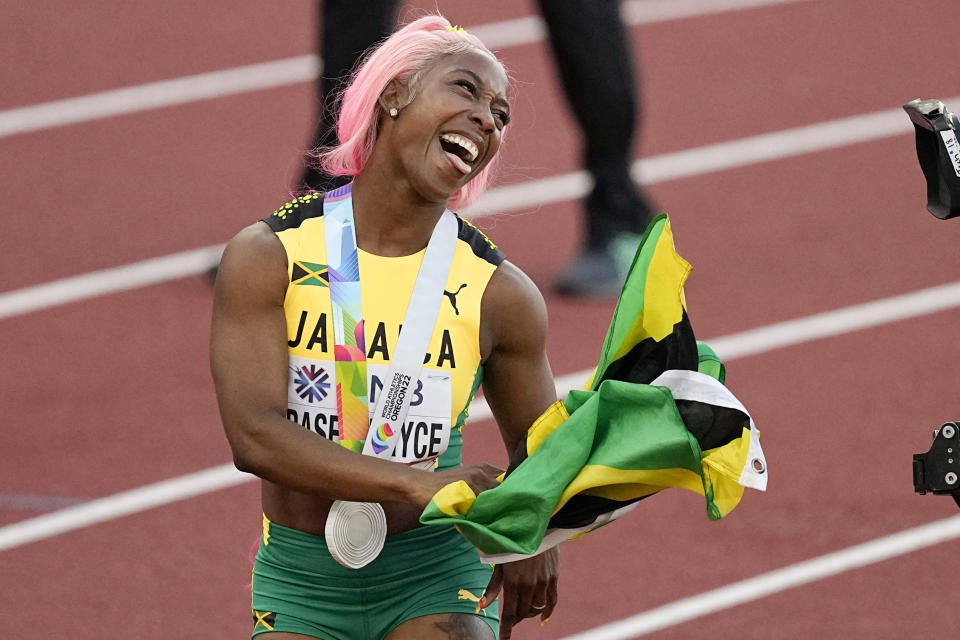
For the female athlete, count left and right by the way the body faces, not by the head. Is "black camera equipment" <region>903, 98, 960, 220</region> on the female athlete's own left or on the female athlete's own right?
on the female athlete's own left

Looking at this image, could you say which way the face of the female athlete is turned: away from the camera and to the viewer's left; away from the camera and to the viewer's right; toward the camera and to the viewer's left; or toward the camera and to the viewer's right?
toward the camera and to the viewer's right

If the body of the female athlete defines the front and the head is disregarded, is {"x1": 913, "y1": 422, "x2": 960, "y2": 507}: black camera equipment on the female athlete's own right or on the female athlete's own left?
on the female athlete's own left

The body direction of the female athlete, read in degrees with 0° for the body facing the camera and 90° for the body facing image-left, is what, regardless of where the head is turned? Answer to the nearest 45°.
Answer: approximately 0°
